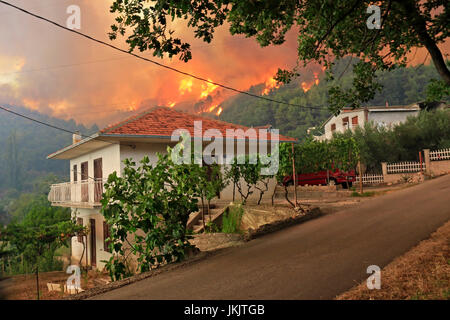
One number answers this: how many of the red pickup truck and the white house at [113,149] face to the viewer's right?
1

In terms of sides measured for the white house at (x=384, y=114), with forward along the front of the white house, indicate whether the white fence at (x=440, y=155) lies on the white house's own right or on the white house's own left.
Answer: on the white house's own left

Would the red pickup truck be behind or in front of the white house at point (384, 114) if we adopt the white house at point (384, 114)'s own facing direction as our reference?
in front

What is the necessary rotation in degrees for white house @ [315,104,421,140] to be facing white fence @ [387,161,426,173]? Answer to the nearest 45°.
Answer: approximately 45° to its left

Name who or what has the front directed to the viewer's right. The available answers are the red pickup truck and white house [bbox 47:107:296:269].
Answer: the red pickup truck

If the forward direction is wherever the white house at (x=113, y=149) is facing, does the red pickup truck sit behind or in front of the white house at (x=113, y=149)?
behind

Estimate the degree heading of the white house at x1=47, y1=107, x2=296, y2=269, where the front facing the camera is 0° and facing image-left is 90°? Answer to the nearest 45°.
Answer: approximately 45°

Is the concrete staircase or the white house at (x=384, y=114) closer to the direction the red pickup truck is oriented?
the white house

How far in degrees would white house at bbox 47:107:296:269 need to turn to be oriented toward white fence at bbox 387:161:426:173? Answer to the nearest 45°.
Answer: approximately 135° to its left

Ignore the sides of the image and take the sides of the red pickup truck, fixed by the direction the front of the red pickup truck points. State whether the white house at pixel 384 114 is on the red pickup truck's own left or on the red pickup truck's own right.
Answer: on the red pickup truck's own left

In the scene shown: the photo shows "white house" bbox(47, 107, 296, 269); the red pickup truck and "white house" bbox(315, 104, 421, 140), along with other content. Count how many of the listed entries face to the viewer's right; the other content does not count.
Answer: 1

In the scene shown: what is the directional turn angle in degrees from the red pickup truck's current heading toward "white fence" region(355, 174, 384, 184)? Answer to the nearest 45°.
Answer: approximately 45° to its left

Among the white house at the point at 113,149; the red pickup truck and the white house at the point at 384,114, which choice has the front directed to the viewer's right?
the red pickup truck

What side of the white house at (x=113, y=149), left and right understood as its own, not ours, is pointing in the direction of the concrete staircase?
front

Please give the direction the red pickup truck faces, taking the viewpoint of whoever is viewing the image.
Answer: facing to the right of the viewer

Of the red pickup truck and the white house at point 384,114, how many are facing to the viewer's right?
1
